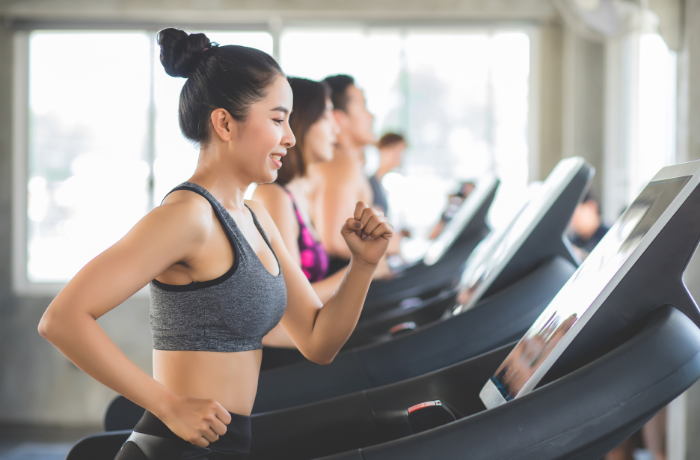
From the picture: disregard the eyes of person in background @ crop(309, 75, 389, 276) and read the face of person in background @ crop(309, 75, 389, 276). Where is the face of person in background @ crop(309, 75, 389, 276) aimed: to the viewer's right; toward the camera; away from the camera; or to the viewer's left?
to the viewer's right

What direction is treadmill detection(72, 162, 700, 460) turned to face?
to the viewer's right

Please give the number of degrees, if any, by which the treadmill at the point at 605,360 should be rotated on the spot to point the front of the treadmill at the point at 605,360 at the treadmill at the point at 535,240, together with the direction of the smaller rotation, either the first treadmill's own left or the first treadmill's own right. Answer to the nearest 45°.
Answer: approximately 90° to the first treadmill's own left

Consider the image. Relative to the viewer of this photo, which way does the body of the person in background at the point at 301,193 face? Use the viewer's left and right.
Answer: facing to the right of the viewer

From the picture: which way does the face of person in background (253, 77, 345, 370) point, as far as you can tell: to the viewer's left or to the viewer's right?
to the viewer's right

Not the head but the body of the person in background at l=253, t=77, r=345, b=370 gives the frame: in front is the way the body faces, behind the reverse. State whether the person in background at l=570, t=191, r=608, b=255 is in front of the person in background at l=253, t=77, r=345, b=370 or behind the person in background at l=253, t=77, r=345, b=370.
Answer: in front

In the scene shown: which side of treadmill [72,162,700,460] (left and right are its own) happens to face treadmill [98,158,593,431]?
left

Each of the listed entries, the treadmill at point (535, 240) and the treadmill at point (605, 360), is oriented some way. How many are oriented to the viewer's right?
2
